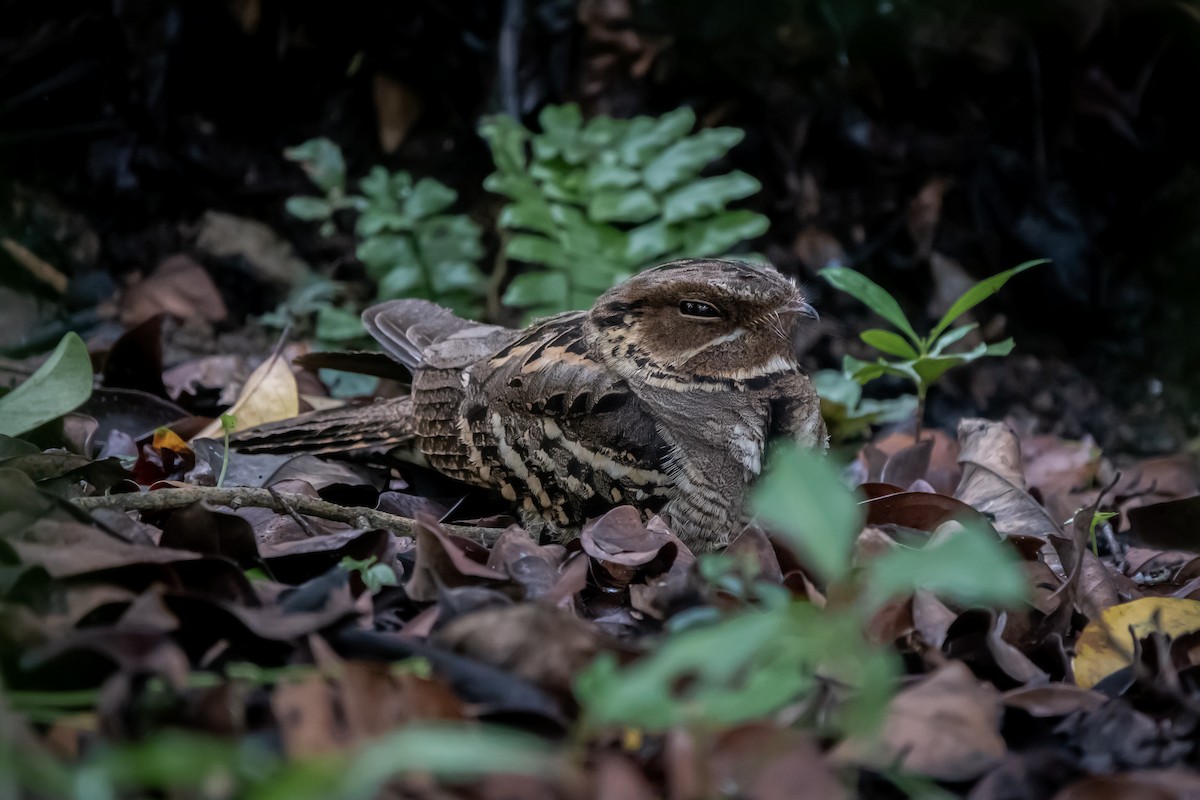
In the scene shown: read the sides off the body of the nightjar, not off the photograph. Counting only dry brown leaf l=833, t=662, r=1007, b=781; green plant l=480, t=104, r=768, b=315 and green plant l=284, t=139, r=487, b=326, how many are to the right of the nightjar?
1

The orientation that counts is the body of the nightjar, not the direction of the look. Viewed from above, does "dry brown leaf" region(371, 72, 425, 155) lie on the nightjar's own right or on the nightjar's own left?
on the nightjar's own left

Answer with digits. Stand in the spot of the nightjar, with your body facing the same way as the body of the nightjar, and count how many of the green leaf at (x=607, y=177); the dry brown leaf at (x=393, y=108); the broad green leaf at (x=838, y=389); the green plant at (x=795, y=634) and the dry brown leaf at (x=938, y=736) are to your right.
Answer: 2

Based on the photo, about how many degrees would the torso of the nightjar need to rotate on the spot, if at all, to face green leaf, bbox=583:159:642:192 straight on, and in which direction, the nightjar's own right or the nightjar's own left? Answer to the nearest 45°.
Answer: approximately 90° to the nightjar's own left

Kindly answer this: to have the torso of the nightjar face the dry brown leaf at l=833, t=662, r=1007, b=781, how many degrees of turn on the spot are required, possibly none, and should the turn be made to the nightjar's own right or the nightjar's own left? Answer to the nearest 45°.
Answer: approximately 90° to the nightjar's own right

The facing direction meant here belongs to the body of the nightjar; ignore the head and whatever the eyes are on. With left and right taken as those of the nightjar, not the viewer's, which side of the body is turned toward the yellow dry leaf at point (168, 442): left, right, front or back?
back

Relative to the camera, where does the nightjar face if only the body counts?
to the viewer's right

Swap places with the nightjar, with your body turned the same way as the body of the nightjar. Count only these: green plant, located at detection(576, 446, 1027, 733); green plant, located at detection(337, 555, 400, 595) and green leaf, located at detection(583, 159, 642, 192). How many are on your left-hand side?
1

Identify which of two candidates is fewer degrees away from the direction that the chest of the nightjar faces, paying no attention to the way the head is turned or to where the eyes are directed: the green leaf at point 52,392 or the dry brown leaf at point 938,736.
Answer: the dry brown leaf

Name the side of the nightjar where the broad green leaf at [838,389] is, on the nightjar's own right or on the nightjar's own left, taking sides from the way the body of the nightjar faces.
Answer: on the nightjar's own left

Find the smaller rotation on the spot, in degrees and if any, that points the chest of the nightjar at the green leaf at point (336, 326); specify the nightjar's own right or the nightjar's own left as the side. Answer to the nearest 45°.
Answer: approximately 135° to the nightjar's own left

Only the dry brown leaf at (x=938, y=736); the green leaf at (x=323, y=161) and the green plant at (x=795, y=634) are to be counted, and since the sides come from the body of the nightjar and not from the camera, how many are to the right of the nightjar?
2

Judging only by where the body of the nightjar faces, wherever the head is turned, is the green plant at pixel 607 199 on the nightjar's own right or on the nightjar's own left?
on the nightjar's own left

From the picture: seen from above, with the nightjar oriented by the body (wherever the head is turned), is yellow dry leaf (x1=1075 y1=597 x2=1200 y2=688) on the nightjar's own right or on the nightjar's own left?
on the nightjar's own right
